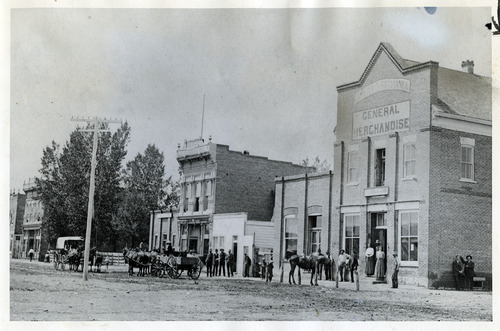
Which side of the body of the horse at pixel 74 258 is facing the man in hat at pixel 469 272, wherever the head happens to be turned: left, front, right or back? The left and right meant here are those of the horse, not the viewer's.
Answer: front

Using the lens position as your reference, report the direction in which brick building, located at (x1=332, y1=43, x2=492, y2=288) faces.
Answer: facing the viewer and to the left of the viewer

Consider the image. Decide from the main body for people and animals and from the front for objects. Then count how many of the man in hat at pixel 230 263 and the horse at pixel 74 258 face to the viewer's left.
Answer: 0

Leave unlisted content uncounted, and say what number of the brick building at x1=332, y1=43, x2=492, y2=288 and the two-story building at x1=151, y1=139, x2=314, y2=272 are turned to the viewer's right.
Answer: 0

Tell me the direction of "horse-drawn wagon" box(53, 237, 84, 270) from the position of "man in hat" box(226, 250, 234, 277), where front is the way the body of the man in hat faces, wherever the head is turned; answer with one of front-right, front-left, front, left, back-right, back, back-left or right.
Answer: front-right

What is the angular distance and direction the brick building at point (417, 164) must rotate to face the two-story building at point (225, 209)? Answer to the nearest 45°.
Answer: approximately 90° to its right

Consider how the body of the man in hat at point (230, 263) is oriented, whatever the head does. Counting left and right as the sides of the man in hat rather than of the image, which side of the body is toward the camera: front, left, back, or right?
front

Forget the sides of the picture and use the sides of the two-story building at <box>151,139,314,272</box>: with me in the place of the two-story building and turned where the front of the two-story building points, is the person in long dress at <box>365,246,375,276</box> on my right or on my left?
on my left
